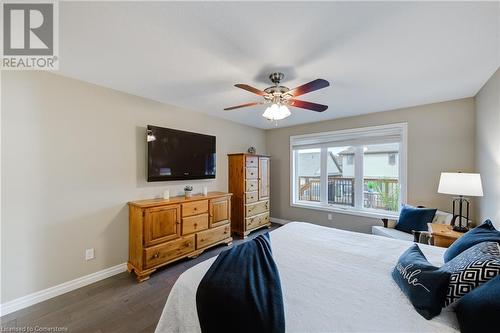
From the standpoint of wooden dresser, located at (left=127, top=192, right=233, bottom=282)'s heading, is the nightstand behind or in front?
in front

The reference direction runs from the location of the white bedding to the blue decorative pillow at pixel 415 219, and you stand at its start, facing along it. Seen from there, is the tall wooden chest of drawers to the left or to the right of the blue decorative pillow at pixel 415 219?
left

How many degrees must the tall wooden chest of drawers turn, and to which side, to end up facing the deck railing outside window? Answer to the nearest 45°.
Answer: approximately 45° to its left

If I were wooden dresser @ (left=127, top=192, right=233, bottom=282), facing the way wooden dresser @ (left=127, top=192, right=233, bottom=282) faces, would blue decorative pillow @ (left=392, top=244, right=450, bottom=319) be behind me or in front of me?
in front

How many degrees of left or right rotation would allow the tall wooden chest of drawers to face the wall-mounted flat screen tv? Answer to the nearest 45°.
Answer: approximately 90° to its right

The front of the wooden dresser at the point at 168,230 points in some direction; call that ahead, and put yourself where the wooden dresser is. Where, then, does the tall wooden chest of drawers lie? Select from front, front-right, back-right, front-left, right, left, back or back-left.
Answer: left

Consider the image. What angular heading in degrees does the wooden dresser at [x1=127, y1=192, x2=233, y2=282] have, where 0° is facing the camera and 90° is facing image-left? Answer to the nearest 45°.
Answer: approximately 315°

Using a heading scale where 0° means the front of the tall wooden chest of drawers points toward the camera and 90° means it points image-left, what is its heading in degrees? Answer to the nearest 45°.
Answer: approximately 315°

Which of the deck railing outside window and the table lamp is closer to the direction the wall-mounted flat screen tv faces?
the table lamp

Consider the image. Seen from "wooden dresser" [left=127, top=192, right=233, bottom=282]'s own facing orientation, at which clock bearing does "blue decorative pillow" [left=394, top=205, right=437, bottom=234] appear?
The blue decorative pillow is roughly at 11 o'clock from the wooden dresser.

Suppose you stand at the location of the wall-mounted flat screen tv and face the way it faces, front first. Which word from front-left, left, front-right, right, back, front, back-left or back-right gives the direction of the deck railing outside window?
front-left

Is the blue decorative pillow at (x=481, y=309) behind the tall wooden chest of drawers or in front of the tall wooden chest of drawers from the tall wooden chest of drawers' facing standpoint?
in front

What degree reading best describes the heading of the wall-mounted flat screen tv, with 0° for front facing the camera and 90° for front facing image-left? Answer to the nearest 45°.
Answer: approximately 315°
